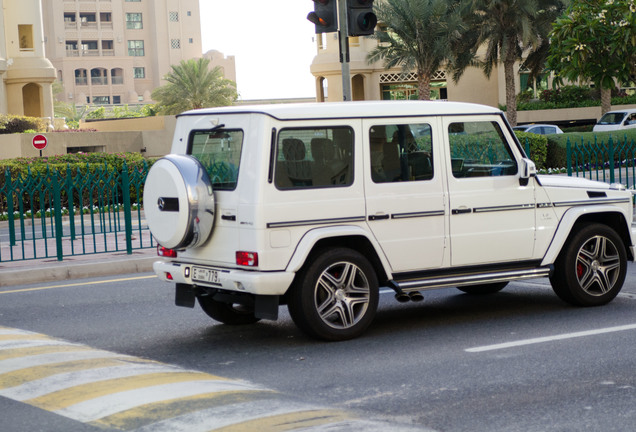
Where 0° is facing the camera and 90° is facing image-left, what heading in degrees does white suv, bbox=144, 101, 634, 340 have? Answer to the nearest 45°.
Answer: approximately 225°

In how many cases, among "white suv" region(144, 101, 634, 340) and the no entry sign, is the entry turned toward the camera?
1

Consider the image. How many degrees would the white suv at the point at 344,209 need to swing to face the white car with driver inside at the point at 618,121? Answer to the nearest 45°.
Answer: approximately 45° to its left

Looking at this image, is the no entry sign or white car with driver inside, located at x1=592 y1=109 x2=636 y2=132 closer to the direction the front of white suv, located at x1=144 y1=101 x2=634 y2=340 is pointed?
the white car with driver inside

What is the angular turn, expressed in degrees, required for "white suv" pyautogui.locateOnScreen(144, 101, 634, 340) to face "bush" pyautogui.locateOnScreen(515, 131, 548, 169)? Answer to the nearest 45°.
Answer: approximately 45° to its left

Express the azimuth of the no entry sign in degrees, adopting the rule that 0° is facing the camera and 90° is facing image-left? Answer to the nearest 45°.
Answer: approximately 0°

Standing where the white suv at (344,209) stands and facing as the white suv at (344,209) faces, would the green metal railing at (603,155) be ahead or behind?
ahead

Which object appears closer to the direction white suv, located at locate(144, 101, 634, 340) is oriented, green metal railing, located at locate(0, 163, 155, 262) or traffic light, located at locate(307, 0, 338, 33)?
the traffic light

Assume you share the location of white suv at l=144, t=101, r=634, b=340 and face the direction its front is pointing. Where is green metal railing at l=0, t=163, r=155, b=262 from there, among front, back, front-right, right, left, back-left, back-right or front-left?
left

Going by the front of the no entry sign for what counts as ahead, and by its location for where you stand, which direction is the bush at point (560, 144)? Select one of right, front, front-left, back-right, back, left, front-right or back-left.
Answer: front-left

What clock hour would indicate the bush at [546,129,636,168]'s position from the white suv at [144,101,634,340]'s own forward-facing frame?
The bush is roughly at 11 o'clock from the white suv.

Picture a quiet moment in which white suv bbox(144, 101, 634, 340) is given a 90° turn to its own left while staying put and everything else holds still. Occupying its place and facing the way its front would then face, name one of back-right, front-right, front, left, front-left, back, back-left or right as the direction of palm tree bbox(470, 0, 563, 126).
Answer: front-right
